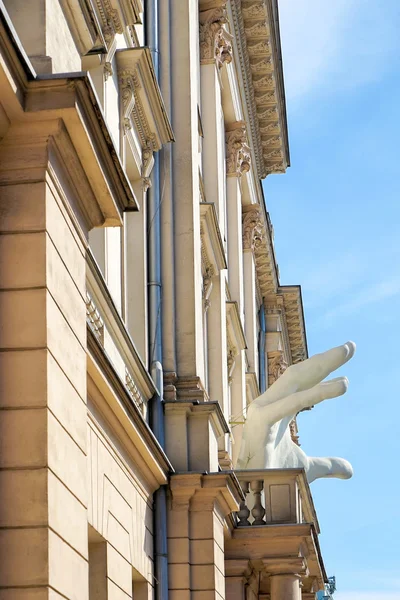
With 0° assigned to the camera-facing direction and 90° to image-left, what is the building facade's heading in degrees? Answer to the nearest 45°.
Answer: approximately 270°
